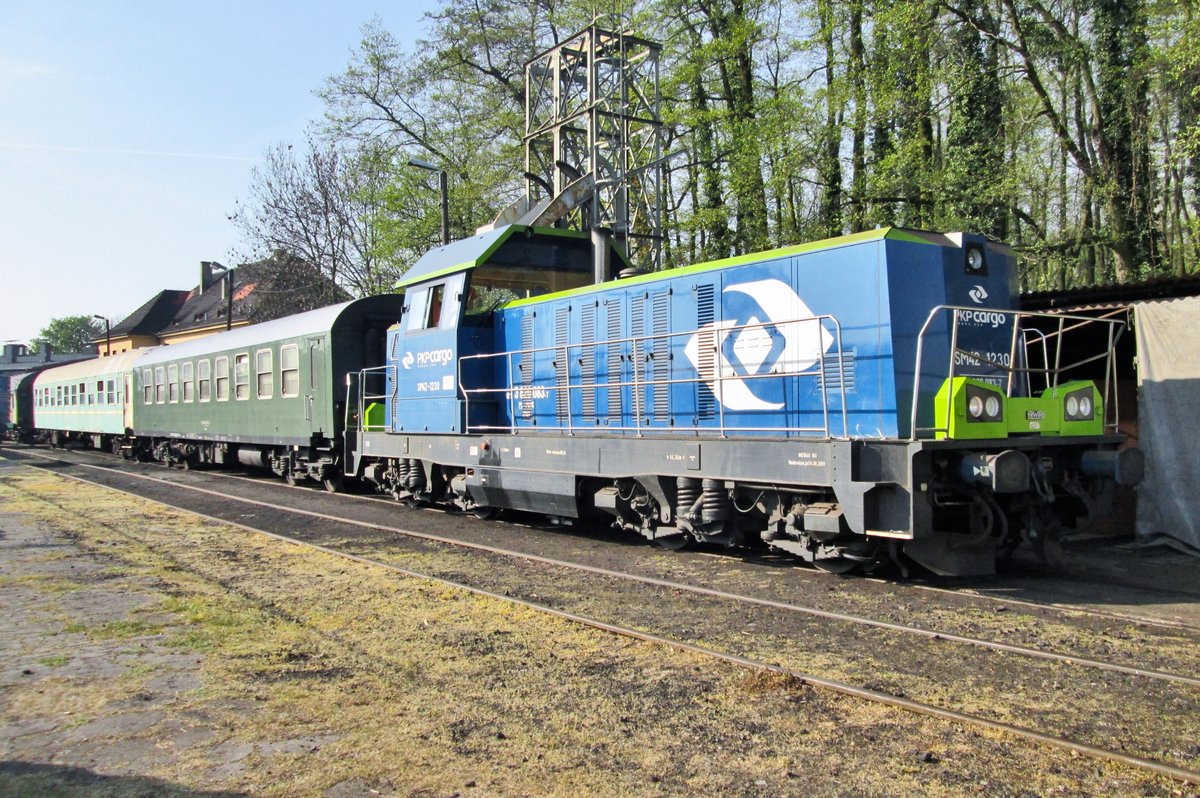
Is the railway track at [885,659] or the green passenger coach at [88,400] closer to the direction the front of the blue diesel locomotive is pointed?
the railway track

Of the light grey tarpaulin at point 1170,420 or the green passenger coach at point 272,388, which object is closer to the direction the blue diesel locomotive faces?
the light grey tarpaulin

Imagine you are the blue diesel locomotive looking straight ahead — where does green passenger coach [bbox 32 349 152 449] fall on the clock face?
The green passenger coach is roughly at 6 o'clock from the blue diesel locomotive.

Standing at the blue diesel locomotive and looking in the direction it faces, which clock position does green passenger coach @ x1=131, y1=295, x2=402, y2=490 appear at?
The green passenger coach is roughly at 6 o'clock from the blue diesel locomotive.

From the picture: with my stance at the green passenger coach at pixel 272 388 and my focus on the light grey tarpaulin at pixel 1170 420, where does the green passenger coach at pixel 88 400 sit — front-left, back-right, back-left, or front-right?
back-left

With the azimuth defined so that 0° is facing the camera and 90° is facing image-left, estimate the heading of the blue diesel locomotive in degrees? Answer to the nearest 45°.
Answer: approximately 315°

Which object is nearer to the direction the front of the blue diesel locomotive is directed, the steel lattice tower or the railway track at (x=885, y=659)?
the railway track

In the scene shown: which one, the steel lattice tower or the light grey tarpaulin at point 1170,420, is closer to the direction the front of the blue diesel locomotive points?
the light grey tarpaulin

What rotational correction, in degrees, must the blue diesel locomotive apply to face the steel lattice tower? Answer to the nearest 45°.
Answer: approximately 135° to its left

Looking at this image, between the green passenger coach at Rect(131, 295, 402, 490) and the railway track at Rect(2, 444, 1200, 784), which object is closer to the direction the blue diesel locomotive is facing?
the railway track
